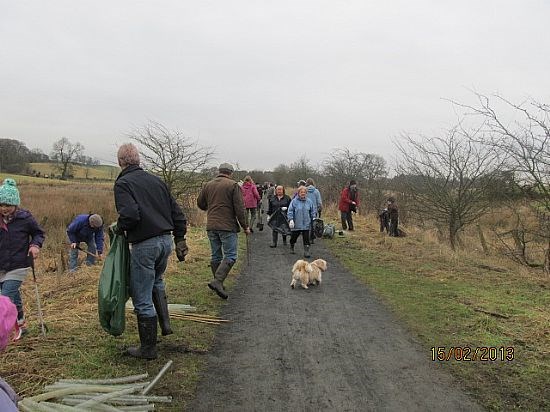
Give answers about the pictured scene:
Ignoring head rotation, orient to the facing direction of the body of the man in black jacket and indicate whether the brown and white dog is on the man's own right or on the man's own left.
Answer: on the man's own right

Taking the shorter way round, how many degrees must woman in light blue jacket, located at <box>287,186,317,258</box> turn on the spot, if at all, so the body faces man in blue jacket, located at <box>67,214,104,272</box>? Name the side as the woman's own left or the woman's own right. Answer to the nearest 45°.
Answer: approximately 90° to the woman's own right

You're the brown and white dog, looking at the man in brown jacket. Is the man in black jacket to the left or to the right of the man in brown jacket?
left

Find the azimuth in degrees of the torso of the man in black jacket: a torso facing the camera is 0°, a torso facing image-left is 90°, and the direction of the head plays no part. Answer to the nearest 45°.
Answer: approximately 135°

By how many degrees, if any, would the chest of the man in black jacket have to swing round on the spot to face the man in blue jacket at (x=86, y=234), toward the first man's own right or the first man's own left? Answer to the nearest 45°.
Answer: approximately 45° to the first man's own right

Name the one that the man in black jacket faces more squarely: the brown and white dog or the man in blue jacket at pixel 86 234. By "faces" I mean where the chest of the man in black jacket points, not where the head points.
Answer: the man in blue jacket

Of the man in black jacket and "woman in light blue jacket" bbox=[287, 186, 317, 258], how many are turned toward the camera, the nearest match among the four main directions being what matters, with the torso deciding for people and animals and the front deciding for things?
1

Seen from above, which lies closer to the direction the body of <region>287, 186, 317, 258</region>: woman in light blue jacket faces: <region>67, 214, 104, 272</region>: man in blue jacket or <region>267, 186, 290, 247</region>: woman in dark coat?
the man in blue jacket

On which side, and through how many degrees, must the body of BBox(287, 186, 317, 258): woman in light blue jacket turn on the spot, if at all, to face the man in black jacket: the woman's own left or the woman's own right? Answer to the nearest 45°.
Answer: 0° — they already face them

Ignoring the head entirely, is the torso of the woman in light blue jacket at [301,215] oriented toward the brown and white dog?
yes

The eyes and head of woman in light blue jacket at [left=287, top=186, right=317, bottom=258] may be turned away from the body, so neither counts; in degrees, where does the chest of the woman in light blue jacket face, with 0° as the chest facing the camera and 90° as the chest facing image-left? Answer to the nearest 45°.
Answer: approximately 0°
